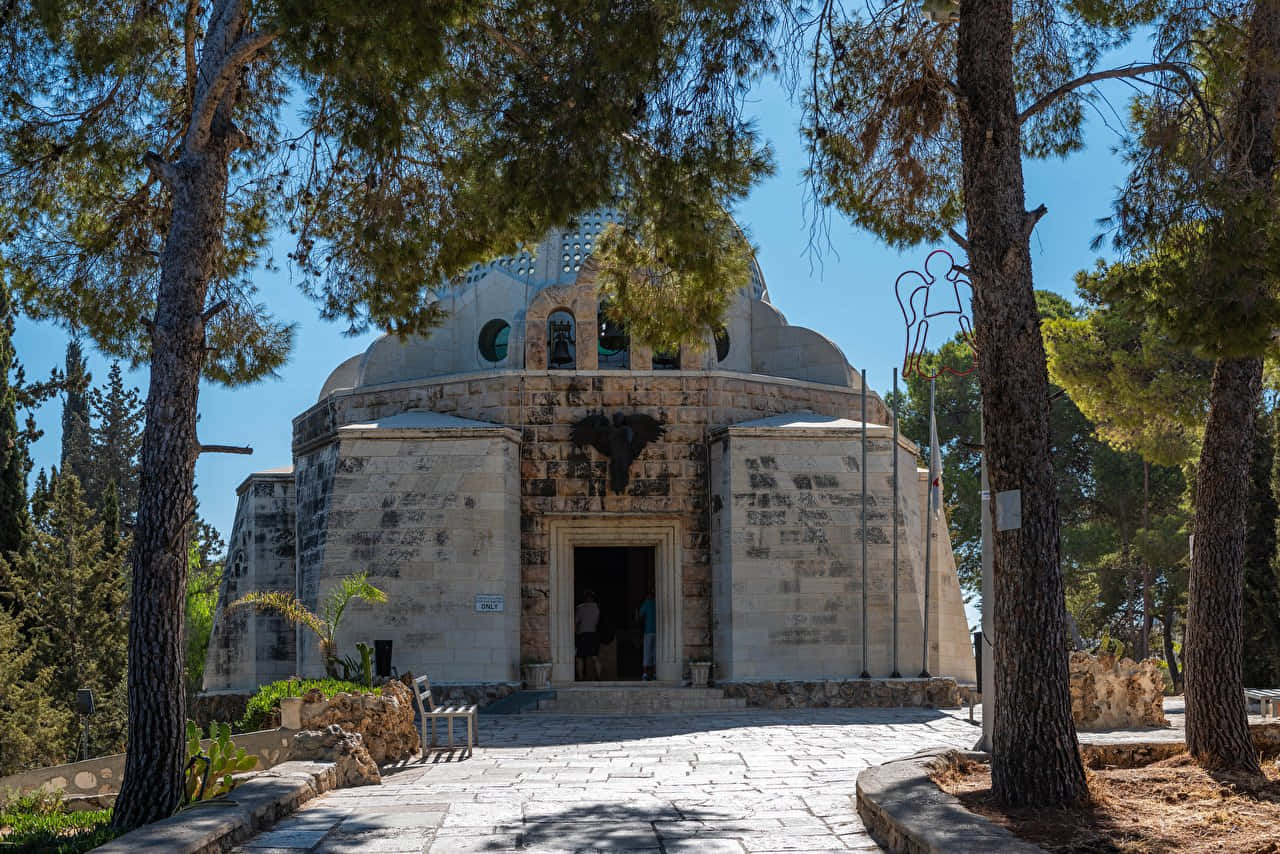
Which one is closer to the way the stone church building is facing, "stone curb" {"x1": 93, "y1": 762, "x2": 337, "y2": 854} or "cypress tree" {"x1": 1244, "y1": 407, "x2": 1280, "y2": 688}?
the stone curb

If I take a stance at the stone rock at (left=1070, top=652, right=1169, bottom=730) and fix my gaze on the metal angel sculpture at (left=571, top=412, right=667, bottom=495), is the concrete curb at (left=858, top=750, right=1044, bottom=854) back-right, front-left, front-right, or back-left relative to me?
back-left

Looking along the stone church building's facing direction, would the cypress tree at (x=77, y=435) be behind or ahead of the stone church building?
behind

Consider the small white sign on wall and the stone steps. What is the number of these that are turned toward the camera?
2

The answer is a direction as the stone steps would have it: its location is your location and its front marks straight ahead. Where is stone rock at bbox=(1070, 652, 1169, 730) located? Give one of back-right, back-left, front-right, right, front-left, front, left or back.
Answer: front-left

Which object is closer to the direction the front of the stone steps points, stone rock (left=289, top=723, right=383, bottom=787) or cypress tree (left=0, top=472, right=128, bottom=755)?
the stone rock

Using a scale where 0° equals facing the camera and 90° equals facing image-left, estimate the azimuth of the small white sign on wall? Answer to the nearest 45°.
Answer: approximately 0°

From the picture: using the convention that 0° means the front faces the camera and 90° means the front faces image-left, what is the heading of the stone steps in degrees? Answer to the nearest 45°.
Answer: approximately 0°

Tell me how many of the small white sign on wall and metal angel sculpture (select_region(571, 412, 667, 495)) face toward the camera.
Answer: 2

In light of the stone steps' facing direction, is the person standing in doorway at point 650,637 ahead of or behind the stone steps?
behind

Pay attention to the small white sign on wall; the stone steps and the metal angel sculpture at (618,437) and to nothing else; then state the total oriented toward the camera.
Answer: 3
